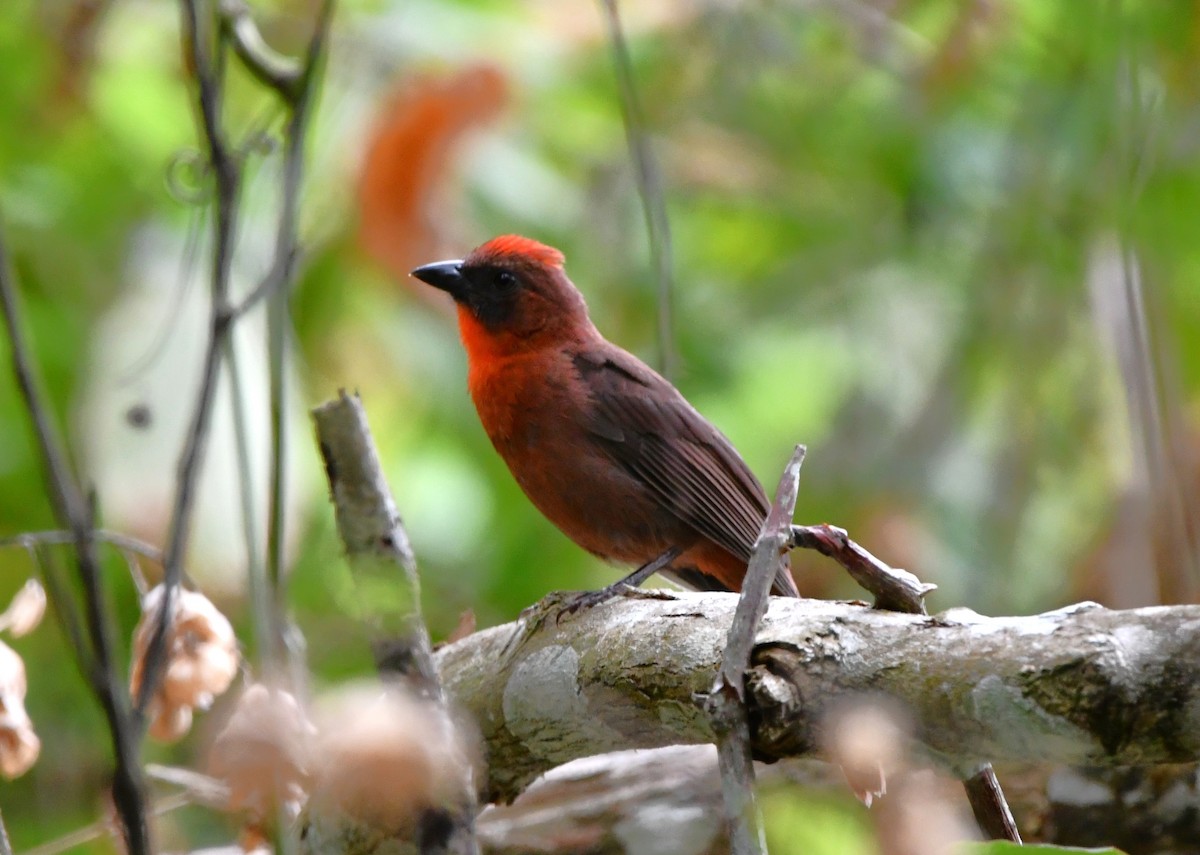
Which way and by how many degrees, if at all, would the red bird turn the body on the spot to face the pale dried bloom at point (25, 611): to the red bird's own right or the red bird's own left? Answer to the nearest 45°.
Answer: approximately 45° to the red bird's own left

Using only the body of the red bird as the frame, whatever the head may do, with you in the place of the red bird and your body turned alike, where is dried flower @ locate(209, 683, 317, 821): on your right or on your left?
on your left

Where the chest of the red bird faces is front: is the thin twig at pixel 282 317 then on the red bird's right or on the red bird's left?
on the red bird's left

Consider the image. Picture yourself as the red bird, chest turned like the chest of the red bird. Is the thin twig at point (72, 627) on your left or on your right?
on your left

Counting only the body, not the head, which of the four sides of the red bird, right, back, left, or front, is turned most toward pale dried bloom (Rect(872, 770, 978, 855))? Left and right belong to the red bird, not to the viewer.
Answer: left

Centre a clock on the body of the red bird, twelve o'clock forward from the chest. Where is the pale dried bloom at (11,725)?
The pale dried bloom is roughly at 10 o'clock from the red bird.

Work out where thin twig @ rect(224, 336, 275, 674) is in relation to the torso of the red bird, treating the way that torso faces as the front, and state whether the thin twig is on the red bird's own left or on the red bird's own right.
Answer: on the red bird's own left

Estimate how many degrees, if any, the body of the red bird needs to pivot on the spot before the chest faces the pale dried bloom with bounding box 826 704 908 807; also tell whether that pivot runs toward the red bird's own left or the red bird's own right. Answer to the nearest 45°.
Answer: approximately 90° to the red bird's own left

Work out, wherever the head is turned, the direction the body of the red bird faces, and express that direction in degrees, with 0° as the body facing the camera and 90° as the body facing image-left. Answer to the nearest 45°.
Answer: approximately 90°

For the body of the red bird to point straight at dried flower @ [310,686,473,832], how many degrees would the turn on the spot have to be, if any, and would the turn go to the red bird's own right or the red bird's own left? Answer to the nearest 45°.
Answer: approximately 90° to the red bird's own left
